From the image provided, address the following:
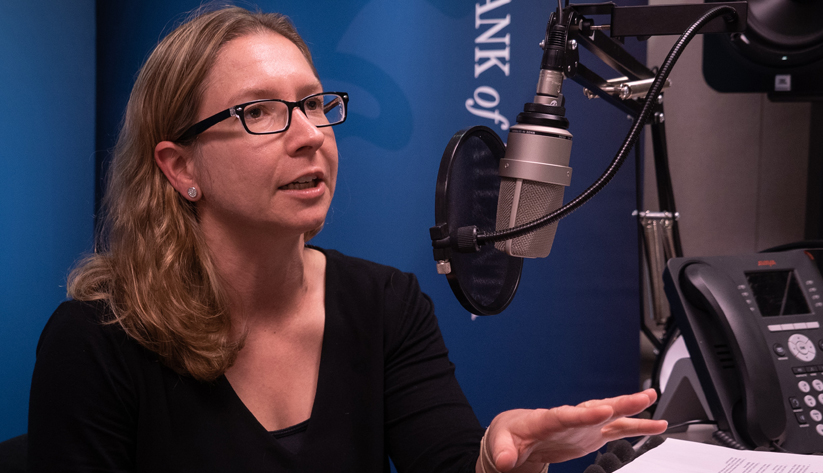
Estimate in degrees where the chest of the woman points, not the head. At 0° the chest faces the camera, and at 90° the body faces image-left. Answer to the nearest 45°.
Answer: approximately 315°

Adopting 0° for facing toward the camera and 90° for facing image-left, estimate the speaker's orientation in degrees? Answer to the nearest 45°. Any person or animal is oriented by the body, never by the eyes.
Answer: approximately 0°

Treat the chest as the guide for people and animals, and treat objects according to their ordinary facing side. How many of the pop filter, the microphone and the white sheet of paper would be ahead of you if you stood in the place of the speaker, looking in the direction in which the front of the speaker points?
3
